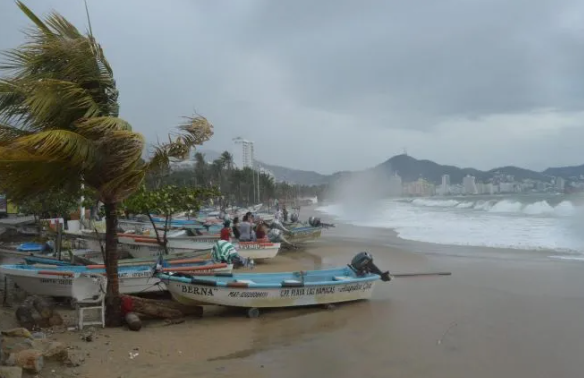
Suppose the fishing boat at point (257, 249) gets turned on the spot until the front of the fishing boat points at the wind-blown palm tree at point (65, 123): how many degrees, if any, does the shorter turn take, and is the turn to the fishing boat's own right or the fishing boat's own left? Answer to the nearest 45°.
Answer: approximately 90° to the fishing boat's own left

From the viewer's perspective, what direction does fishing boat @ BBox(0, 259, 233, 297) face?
to the viewer's left

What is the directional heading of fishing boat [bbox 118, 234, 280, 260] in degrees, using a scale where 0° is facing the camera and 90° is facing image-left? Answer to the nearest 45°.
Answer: approximately 90°

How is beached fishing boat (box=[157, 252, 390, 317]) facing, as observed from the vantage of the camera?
facing to the left of the viewer

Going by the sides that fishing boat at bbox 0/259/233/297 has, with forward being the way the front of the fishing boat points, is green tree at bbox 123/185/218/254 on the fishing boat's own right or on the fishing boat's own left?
on the fishing boat's own right

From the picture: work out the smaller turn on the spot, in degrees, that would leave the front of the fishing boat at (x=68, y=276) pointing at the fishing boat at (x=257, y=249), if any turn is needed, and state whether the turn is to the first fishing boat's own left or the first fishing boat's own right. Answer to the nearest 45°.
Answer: approximately 135° to the first fishing boat's own right

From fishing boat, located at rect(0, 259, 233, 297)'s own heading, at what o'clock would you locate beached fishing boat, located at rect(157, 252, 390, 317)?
The beached fishing boat is roughly at 7 o'clock from the fishing boat.

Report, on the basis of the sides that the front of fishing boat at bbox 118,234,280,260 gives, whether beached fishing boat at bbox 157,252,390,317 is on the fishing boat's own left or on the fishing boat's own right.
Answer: on the fishing boat's own left
